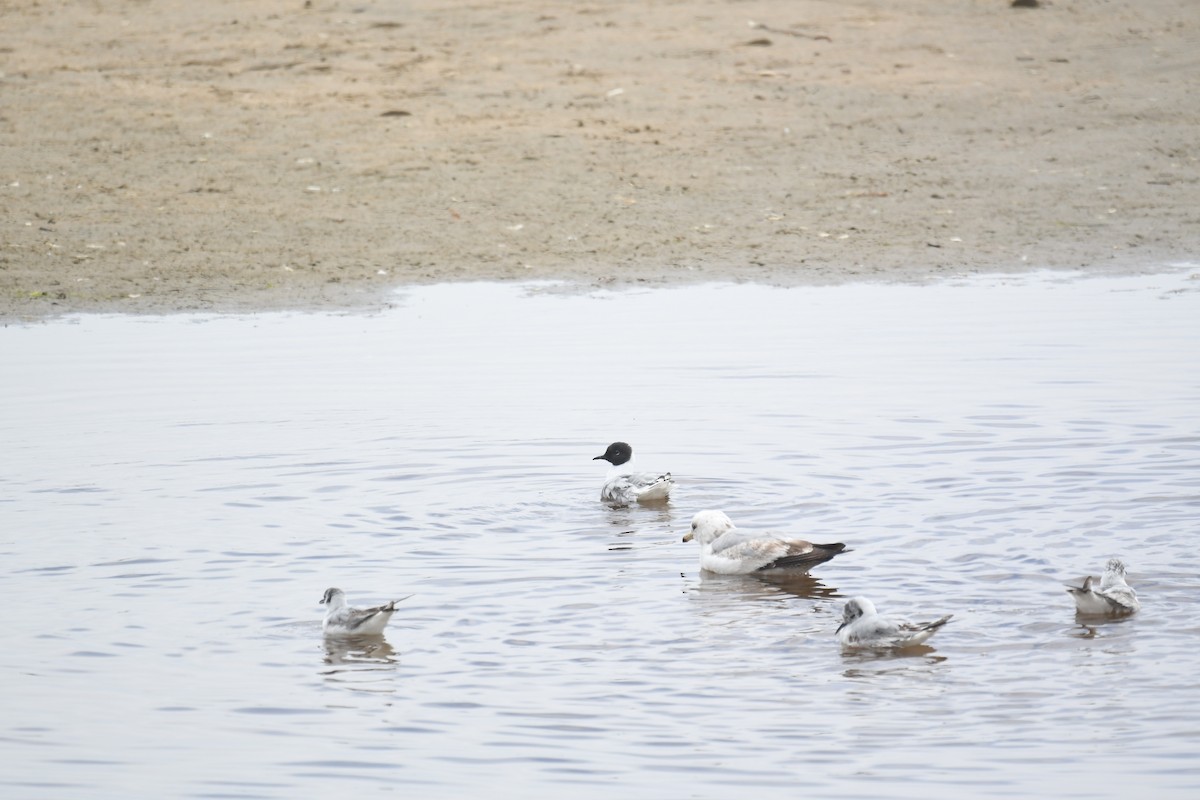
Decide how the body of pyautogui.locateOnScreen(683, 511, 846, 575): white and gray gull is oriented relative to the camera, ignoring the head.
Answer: to the viewer's left

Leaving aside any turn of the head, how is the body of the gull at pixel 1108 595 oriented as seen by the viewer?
to the viewer's right

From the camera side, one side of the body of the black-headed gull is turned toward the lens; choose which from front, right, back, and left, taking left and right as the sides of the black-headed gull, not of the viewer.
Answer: left

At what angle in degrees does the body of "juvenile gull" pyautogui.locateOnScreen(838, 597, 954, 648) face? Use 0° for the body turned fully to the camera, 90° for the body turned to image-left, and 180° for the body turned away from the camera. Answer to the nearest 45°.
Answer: approximately 90°

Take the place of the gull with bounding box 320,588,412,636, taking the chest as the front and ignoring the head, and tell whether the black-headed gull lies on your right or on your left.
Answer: on your right

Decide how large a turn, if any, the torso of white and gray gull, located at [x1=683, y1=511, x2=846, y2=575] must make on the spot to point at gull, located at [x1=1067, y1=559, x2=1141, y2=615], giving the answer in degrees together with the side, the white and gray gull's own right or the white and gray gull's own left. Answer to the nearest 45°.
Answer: approximately 135° to the white and gray gull's own left

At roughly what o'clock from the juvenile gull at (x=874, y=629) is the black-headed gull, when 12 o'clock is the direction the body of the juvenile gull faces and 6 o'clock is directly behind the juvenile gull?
The black-headed gull is roughly at 2 o'clock from the juvenile gull.

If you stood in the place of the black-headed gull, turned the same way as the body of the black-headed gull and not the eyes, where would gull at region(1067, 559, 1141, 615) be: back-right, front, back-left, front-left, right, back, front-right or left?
back-left

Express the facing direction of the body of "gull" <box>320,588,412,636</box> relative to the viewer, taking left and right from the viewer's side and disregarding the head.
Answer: facing to the left of the viewer

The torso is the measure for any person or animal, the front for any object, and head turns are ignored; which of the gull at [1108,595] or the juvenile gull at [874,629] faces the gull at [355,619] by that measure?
the juvenile gull

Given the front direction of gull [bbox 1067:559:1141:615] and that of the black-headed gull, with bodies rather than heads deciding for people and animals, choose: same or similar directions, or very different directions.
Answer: very different directions

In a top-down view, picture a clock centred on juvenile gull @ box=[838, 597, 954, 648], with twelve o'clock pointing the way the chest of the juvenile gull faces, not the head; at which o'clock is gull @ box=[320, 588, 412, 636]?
The gull is roughly at 12 o'clock from the juvenile gull.

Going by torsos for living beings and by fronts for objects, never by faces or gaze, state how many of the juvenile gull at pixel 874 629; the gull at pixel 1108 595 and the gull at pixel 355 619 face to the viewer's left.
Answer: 2
